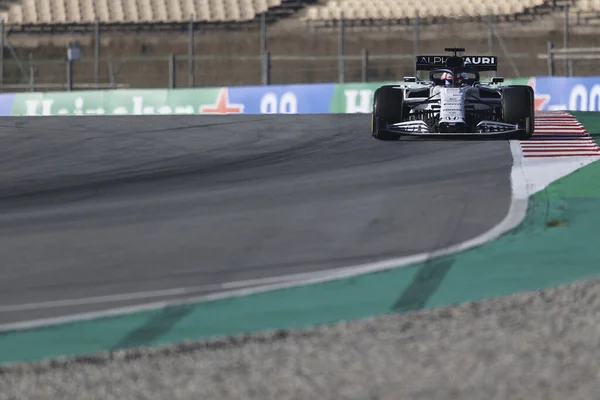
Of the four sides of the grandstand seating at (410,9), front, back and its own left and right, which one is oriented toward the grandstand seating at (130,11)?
right

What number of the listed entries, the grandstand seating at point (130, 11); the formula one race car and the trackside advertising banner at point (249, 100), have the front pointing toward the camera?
3

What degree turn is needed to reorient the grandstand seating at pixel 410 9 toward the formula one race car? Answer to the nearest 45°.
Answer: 0° — it already faces it

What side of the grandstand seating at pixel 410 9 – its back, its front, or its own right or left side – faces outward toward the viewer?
front

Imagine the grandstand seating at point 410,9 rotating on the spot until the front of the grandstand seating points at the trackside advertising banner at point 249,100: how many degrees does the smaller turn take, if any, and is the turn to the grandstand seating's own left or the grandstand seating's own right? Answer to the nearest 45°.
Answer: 0° — it already faces it

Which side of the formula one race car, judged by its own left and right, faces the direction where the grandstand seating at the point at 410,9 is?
back

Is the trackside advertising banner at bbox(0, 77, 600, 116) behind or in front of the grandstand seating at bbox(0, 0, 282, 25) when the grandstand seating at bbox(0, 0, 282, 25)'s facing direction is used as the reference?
in front

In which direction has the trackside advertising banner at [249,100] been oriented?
toward the camera

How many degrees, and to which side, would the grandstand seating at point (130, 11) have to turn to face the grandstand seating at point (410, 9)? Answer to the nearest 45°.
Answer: approximately 90° to its left

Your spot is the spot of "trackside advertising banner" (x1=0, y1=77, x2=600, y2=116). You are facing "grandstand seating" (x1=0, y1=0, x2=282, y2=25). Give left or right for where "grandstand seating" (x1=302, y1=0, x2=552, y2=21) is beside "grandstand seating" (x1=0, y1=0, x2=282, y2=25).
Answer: right
